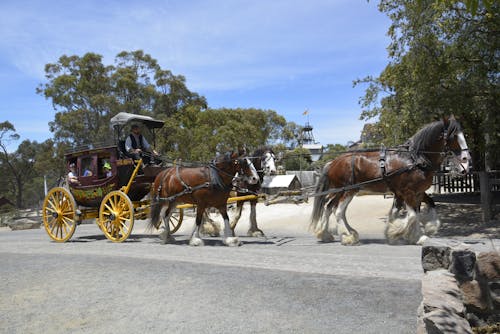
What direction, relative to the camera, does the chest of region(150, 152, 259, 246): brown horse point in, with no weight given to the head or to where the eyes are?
to the viewer's right

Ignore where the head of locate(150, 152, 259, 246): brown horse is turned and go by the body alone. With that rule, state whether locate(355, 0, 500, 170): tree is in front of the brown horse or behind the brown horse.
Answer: in front

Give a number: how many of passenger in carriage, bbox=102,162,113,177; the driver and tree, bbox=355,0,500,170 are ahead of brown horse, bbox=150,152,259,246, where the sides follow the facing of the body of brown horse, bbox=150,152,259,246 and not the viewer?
1

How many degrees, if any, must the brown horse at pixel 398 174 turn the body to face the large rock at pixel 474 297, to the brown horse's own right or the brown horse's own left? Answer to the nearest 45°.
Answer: approximately 90° to the brown horse's own right

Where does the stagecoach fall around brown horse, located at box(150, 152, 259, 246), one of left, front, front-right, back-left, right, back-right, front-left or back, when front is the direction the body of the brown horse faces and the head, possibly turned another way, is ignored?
back-left

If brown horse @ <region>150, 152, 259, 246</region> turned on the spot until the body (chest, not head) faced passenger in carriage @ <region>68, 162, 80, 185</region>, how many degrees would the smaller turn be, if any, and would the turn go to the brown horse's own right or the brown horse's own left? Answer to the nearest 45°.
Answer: approximately 135° to the brown horse's own left

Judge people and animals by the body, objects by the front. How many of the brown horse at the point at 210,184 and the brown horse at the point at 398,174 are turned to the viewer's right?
2

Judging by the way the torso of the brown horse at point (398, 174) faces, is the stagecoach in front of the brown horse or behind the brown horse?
behind

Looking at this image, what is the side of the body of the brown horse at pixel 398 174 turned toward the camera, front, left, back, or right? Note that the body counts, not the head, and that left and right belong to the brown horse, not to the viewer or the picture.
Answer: right

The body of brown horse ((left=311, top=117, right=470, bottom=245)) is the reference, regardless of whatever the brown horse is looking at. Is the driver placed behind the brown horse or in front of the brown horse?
behind

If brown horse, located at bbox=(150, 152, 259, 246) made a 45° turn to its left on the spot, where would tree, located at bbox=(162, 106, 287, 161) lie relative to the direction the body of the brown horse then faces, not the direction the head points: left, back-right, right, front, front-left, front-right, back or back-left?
front-left

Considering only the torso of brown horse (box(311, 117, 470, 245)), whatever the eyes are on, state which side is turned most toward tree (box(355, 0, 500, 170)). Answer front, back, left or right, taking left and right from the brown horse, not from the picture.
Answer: left

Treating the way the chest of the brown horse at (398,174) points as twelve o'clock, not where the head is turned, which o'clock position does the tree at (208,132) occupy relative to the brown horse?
The tree is roughly at 8 o'clock from the brown horse.

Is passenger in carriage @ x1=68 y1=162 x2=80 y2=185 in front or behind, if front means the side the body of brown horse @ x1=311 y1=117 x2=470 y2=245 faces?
behind

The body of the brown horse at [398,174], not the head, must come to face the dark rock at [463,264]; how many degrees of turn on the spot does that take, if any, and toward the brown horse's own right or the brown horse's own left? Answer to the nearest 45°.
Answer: approximately 90° to the brown horse's own right

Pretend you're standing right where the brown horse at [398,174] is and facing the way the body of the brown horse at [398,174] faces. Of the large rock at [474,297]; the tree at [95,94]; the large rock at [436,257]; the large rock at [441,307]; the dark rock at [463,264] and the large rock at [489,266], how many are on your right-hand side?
5

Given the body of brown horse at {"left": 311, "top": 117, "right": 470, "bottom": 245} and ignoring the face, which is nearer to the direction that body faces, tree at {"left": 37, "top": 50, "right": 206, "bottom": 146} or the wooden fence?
the wooden fence

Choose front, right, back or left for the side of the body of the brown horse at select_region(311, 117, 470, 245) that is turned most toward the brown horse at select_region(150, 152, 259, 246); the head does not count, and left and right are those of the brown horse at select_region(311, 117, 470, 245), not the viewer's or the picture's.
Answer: back
